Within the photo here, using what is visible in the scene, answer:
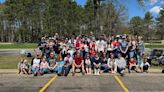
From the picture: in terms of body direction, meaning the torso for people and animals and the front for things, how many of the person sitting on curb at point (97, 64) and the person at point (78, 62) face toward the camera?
2

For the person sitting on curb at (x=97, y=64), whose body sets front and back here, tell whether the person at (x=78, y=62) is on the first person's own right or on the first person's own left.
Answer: on the first person's own right

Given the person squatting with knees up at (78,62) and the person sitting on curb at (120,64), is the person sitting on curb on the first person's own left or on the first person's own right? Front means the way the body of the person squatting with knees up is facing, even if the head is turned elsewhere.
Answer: on the first person's own left

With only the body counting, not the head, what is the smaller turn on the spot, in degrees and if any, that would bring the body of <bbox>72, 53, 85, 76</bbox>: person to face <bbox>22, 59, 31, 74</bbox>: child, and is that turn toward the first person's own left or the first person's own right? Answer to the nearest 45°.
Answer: approximately 90° to the first person's own right

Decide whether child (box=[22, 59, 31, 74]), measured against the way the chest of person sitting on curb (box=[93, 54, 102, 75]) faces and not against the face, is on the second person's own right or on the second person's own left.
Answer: on the second person's own right

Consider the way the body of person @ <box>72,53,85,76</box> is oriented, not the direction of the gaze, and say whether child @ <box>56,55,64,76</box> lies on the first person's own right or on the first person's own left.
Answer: on the first person's own right

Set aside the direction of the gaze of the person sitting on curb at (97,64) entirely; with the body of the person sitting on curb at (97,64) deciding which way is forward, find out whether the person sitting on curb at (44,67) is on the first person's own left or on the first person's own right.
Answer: on the first person's own right

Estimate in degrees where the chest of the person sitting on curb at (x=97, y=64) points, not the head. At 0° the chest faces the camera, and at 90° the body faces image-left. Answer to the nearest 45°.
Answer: approximately 0°

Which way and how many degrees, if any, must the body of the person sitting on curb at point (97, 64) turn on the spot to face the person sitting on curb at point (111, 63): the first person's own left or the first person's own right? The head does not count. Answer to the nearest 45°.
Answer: approximately 90° to the first person's own left

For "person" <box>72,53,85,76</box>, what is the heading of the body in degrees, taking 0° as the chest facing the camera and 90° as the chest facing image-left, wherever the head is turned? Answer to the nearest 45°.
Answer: approximately 0°
